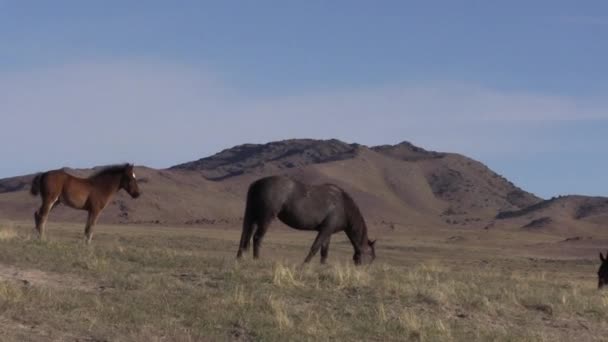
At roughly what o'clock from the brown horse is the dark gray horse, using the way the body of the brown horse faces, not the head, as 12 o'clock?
The dark gray horse is roughly at 1 o'clock from the brown horse.

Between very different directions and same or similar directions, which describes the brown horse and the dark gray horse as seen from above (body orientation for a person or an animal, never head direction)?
same or similar directions

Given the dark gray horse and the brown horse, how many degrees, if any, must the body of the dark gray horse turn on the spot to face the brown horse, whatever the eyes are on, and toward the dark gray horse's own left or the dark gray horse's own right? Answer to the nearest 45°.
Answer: approximately 180°

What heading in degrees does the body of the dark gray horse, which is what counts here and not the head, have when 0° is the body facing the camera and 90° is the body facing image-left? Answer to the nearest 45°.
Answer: approximately 270°

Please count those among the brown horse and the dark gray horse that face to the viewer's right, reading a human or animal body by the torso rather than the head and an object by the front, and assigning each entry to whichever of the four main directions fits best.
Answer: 2

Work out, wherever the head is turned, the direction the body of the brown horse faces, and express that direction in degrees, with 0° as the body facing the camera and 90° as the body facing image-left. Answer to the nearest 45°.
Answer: approximately 270°
